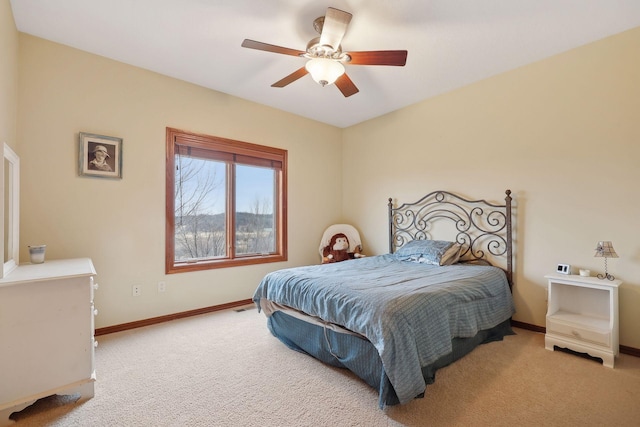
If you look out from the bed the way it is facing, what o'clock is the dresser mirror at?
The dresser mirror is roughly at 1 o'clock from the bed.

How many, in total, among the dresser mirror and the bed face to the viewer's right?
1

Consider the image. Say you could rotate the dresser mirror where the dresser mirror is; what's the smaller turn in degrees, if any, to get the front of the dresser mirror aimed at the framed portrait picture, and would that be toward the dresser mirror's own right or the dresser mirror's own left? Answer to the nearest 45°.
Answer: approximately 45° to the dresser mirror's own left

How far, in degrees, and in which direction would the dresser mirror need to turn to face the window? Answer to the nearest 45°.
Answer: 0° — it already faces it

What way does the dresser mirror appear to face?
to the viewer's right

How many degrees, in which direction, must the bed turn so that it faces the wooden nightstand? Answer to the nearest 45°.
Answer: approximately 135° to its left

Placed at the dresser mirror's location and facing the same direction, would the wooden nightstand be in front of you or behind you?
in front

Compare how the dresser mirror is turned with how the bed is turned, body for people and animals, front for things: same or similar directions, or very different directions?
very different directions

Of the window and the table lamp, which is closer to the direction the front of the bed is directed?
the window

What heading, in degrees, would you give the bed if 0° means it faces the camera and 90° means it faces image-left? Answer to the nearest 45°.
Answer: approximately 45°

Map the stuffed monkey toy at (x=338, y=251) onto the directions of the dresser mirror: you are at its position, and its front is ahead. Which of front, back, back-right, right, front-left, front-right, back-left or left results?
front

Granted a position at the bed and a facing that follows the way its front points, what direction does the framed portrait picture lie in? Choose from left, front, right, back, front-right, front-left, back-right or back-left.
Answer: front-right
